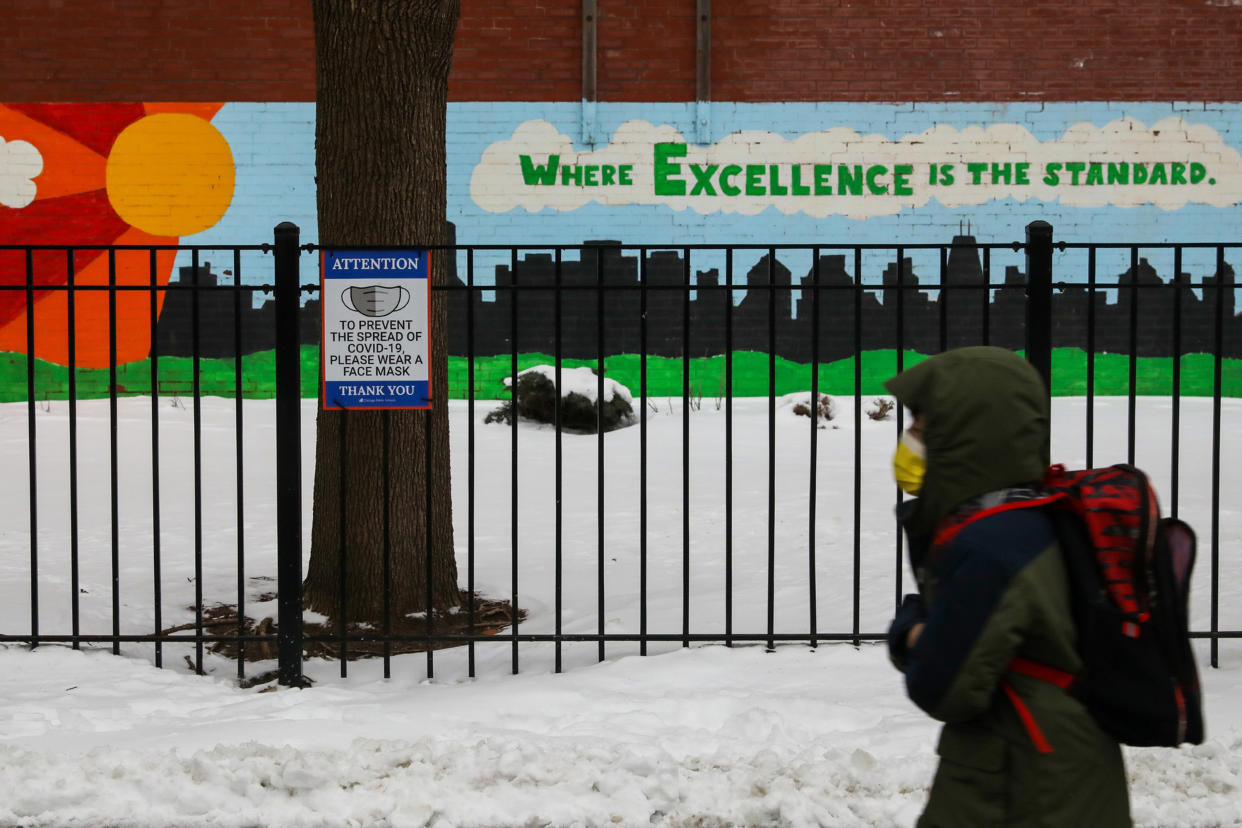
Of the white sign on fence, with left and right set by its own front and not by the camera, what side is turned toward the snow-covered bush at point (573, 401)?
back

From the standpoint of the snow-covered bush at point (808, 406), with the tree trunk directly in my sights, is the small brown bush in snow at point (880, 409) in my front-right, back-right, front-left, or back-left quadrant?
back-left

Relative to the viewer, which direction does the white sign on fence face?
toward the camera

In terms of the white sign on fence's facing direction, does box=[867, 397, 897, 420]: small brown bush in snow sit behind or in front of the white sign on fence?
behind

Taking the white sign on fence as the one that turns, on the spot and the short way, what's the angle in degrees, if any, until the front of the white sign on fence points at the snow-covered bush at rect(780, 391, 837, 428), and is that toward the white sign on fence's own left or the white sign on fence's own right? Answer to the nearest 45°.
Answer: approximately 135° to the white sign on fence's own left

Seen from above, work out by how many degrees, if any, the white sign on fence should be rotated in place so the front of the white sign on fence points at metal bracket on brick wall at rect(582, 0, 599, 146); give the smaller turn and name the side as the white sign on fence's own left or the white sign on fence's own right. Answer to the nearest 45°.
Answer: approximately 180°

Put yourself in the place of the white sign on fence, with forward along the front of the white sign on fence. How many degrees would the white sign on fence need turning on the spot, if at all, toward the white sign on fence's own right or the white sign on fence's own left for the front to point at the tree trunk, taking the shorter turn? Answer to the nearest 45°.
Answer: approximately 180°
